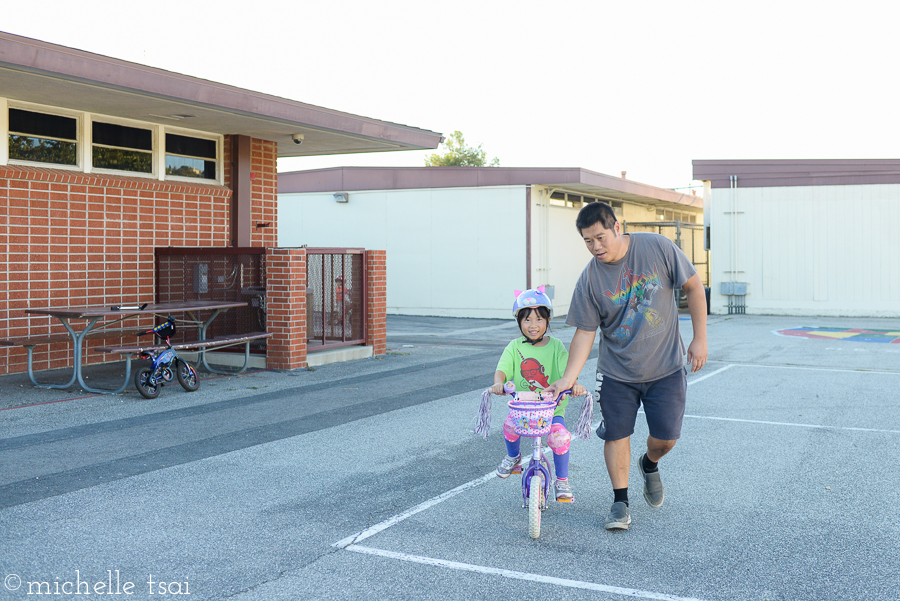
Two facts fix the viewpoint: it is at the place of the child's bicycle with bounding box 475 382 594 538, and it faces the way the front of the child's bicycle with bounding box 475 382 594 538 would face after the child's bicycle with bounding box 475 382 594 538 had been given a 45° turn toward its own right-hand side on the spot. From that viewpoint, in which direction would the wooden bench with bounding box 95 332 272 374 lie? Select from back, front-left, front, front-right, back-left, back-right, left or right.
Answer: right

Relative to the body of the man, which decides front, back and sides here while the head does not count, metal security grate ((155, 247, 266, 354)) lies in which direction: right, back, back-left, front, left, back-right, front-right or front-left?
back-right

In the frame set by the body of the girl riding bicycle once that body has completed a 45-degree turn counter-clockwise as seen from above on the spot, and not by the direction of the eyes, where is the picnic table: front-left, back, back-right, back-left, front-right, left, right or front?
back

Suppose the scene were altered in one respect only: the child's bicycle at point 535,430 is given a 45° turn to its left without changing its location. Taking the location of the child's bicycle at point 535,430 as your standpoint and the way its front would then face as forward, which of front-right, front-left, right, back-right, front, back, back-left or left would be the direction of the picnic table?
back

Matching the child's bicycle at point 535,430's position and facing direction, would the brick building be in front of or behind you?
behind

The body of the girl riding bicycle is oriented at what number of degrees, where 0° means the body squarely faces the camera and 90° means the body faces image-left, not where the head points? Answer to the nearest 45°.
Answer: approximately 0°

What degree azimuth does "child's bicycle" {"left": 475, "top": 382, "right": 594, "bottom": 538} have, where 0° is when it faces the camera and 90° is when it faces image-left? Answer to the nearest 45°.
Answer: approximately 0°

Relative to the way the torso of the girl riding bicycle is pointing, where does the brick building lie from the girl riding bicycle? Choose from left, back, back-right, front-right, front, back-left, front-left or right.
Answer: back-right

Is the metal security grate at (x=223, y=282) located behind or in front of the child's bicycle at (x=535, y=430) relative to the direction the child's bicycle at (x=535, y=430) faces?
behind

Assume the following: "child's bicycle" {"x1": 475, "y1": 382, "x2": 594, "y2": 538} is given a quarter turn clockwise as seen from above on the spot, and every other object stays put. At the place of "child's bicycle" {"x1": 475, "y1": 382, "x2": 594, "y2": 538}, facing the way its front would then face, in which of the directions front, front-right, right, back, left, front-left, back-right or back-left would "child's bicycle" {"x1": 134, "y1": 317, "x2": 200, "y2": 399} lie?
front-right
